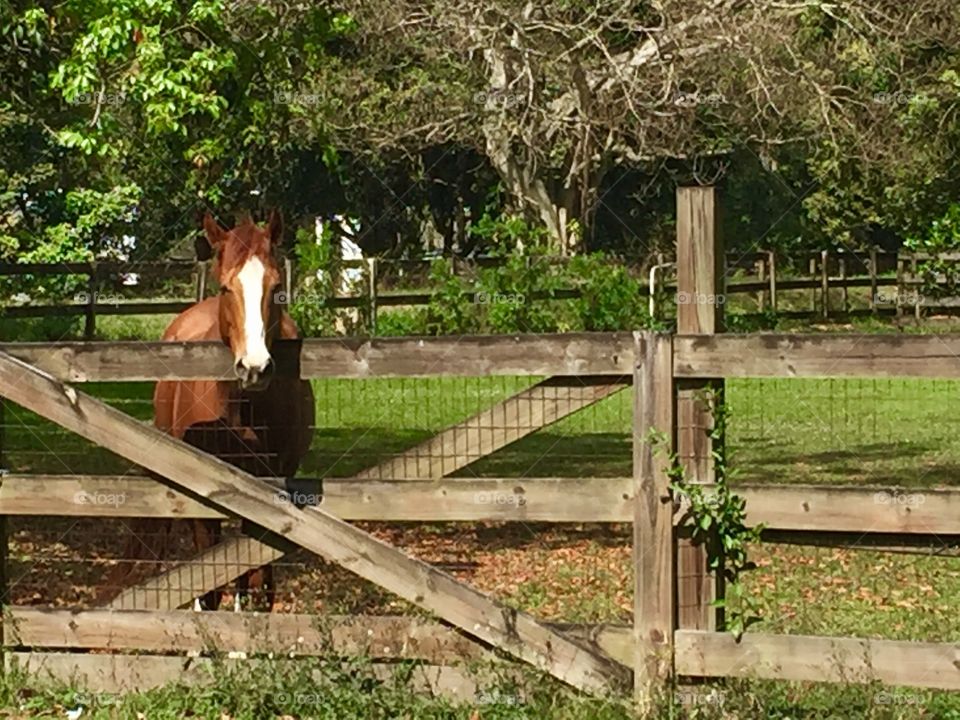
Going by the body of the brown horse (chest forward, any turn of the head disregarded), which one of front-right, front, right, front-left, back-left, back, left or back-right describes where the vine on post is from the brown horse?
front-left

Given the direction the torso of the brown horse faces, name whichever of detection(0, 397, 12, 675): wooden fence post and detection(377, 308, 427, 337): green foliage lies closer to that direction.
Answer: the wooden fence post

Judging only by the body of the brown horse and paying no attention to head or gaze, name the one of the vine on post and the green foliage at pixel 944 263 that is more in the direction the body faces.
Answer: the vine on post

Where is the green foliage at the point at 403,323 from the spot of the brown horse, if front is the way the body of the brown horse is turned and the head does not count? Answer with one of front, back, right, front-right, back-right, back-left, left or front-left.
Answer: back

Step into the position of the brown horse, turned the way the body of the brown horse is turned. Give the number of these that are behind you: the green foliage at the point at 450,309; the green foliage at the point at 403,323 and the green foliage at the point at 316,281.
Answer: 3

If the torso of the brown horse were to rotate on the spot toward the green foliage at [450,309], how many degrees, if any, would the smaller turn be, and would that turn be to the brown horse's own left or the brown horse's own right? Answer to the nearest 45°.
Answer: approximately 180°

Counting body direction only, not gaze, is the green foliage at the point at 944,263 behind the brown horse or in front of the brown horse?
behind

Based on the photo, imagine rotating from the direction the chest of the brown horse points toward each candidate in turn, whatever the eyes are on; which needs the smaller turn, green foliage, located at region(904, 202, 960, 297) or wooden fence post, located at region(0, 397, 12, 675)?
the wooden fence post

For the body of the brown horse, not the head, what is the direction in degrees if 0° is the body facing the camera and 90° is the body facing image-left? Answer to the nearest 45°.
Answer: approximately 0°

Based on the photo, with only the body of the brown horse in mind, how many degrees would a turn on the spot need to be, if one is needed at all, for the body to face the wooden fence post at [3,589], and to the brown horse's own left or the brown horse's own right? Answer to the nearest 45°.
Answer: approximately 45° to the brown horse's own right

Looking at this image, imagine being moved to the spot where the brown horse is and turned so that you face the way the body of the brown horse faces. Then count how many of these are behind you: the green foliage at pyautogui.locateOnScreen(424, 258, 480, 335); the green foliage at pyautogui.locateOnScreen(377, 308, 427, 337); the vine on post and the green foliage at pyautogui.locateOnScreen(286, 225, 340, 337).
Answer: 3

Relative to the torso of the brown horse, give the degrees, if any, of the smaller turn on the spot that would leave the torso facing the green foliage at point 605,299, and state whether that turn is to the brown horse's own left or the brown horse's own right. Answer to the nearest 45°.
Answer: approximately 180°

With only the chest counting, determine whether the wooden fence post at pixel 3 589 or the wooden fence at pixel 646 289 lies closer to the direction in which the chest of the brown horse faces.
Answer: the wooden fence post
